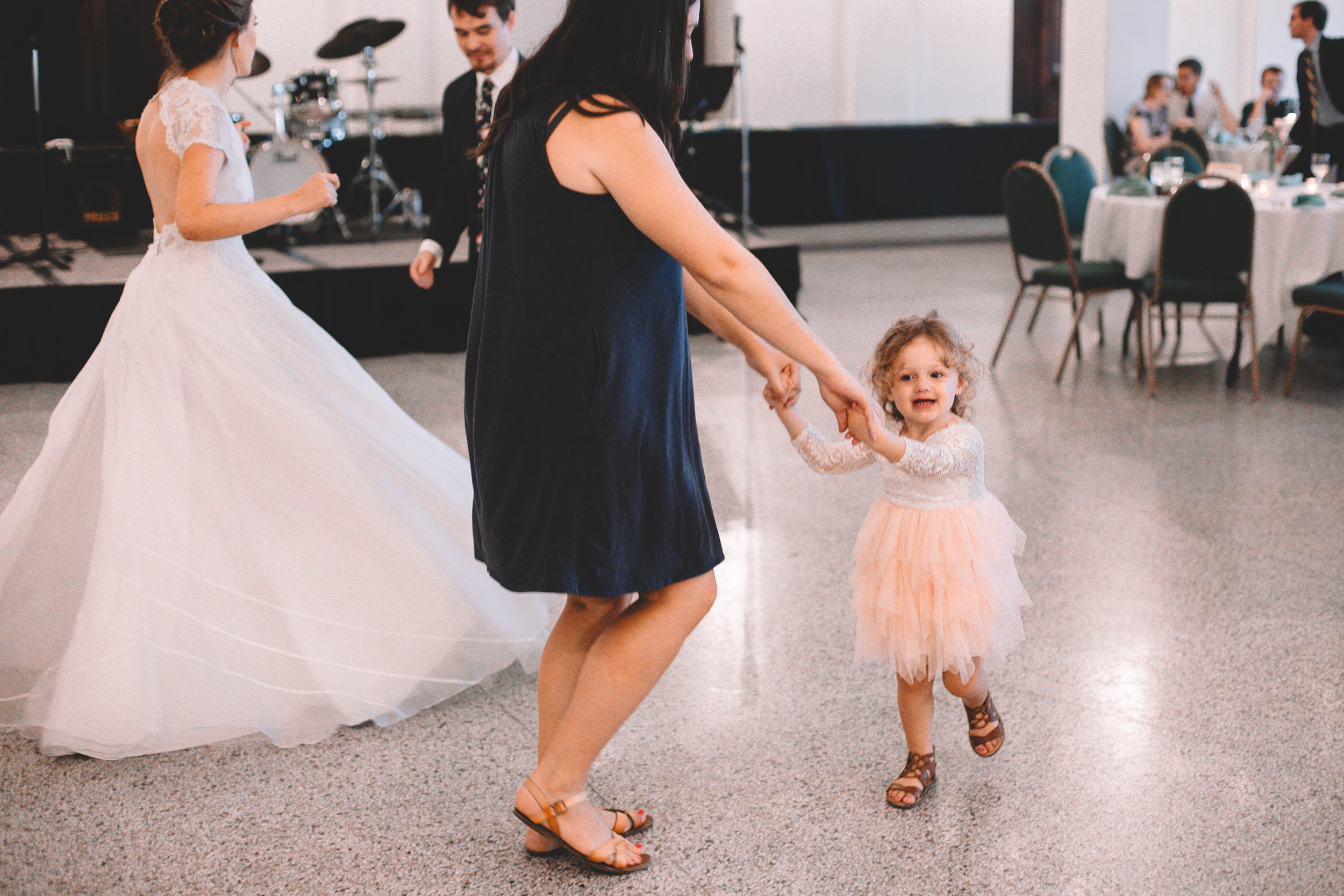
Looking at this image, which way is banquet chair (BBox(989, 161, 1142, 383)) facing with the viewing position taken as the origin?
facing away from the viewer and to the right of the viewer

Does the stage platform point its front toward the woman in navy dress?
yes

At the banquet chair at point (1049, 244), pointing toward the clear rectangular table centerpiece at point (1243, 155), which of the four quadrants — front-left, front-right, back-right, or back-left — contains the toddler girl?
back-right

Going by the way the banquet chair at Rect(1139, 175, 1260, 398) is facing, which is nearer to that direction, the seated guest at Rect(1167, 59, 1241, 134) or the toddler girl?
the seated guest

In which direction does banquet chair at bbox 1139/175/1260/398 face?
away from the camera

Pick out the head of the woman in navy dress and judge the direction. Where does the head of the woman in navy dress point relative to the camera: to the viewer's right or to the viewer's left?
to the viewer's right

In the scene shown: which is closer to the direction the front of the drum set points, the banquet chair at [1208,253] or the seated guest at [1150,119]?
the banquet chair

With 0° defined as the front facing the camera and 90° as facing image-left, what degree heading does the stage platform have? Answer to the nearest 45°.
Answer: approximately 0°

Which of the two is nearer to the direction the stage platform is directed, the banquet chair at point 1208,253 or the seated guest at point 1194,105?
the banquet chair
